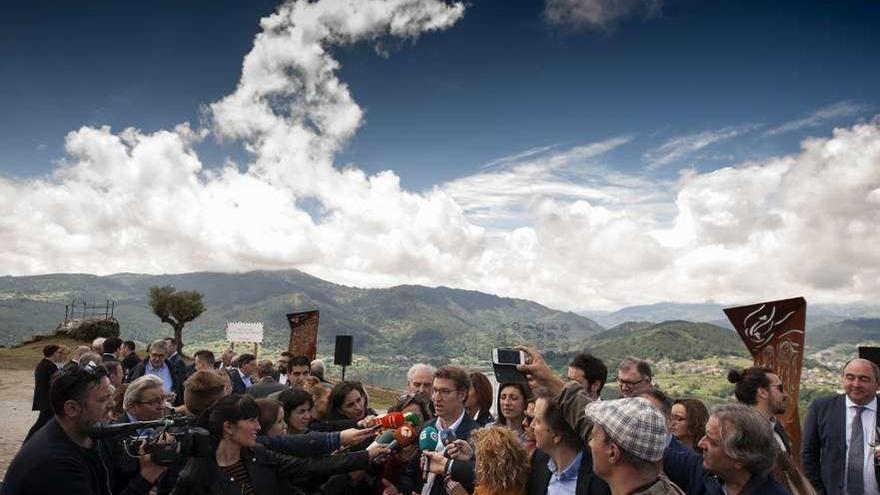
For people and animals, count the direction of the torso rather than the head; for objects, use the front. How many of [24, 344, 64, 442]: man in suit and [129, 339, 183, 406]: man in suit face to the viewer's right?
1

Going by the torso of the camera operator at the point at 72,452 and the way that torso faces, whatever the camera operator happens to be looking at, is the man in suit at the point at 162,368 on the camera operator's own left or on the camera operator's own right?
on the camera operator's own left

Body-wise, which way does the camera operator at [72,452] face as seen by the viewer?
to the viewer's right

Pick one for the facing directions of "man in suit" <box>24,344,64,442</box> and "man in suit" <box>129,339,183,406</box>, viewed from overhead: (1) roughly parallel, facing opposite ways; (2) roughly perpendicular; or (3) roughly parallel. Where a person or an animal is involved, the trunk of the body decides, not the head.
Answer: roughly perpendicular

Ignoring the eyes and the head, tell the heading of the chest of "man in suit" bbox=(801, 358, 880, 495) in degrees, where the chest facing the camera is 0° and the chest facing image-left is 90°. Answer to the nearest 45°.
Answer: approximately 0°

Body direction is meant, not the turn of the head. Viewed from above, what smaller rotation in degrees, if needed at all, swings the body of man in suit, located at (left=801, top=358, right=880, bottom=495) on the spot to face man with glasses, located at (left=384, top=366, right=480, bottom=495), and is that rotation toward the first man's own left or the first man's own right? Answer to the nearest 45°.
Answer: approximately 45° to the first man's own right

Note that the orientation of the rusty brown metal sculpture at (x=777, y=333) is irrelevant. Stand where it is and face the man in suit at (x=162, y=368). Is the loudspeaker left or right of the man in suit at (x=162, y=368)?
right

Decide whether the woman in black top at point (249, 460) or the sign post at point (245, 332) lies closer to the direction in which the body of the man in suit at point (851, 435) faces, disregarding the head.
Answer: the woman in black top

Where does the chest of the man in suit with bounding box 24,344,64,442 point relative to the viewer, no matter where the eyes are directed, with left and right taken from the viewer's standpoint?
facing to the right of the viewer

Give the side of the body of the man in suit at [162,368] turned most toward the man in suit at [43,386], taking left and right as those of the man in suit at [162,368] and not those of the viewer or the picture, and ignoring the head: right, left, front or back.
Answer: right

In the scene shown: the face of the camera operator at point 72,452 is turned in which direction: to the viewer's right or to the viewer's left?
to the viewer's right

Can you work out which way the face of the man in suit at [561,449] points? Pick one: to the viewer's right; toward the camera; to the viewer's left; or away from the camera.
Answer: to the viewer's left
